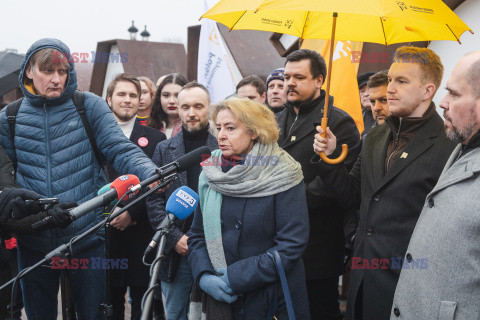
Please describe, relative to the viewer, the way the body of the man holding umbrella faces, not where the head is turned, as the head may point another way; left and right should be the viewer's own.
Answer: facing the viewer and to the left of the viewer

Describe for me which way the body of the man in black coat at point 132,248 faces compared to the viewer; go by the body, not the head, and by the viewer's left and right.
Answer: facing the viewer

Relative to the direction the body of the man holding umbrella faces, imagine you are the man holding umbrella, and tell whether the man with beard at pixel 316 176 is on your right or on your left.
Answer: on your right

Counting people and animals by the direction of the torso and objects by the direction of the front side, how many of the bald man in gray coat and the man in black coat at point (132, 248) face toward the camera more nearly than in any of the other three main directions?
1

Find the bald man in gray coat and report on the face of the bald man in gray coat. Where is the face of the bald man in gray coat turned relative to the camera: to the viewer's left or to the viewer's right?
to the viewer's left

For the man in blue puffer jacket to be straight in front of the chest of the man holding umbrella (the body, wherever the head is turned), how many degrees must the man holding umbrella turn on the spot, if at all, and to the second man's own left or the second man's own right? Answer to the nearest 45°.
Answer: approximately 45° to the second man's own right

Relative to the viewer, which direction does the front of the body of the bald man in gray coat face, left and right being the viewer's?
facing to the left of the viewer

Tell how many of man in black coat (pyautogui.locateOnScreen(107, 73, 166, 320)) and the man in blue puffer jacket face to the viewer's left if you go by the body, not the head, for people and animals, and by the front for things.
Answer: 0

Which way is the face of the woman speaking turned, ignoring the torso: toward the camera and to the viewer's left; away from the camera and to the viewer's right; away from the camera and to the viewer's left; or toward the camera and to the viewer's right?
toward the camera and to the viewer's left

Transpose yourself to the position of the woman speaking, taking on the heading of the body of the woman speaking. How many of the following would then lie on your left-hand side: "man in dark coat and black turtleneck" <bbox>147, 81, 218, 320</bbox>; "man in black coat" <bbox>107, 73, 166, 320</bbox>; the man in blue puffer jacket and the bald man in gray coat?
1

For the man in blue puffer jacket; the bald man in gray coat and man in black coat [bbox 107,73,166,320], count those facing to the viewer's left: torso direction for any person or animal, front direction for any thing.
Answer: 1

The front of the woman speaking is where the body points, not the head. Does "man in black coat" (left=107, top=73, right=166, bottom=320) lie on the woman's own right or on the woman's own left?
on the woman's own right

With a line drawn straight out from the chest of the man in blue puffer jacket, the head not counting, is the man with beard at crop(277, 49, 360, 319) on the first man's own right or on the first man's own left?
on the first man's own left
